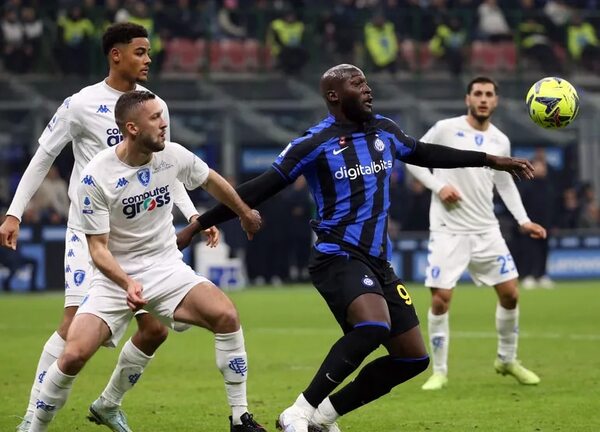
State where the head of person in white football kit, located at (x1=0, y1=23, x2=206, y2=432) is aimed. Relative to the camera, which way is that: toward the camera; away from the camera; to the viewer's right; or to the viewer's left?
to the viewer's right

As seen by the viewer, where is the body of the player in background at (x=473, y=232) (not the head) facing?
toward the camera

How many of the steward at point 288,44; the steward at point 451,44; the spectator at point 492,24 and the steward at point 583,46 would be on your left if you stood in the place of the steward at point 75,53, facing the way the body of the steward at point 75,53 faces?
4

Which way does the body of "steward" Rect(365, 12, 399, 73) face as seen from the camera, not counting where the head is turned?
toward the camera

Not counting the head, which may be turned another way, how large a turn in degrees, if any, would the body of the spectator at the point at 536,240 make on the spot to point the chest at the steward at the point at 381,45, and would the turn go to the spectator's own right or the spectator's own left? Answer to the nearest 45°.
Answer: approximately 135° to the spectator's own right

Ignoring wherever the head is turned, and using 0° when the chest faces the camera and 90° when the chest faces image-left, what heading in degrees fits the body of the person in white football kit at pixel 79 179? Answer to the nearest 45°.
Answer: approximately 315°

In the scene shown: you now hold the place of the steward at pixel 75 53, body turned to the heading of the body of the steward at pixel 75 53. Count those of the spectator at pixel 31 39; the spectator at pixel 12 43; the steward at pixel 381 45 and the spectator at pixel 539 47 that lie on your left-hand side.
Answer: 2

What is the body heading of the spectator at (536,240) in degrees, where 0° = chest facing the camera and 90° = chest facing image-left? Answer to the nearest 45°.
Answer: approximately 0°

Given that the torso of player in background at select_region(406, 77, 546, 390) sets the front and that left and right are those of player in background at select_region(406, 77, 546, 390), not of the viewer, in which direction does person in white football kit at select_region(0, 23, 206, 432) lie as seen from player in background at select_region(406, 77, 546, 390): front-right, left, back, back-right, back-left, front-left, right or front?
front-right

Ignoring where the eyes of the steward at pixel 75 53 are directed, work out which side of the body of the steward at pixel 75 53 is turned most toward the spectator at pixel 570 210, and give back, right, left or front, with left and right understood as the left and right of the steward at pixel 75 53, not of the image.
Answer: left

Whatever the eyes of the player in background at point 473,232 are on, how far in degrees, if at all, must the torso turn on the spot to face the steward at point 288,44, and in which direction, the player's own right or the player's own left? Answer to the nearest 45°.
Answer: approximately 180°

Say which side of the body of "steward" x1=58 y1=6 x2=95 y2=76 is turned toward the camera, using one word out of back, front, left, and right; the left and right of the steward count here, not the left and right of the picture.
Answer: front
